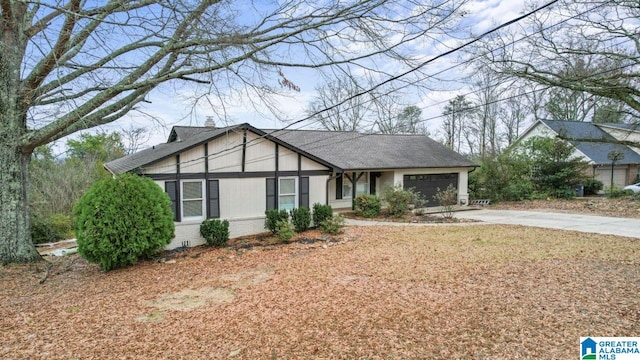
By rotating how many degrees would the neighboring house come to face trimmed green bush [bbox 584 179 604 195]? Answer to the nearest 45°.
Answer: approximately 45° to its right

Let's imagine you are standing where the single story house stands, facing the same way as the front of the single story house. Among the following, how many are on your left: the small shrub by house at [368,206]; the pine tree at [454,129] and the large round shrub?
2

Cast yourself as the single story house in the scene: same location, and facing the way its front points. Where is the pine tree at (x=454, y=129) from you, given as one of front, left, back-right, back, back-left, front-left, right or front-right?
left

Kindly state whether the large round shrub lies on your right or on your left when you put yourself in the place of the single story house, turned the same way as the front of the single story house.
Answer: on your right

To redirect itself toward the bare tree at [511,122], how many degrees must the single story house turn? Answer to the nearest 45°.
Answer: approximately 90° to its left

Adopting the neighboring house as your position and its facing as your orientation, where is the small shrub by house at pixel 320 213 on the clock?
The small shrub by house is roughly at 2 o'clock from the neighboring house.

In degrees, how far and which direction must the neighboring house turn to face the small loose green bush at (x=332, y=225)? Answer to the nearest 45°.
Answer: approximately 45° to its right

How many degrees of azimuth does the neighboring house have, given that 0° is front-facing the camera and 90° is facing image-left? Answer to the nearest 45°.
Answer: approximately 315°

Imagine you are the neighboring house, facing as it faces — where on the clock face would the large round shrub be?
The large round shrub is roughly at 2 o'clock from the neighboring house.

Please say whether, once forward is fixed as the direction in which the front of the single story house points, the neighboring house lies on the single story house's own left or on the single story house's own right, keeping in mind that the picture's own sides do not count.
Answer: on the single story house's own left
